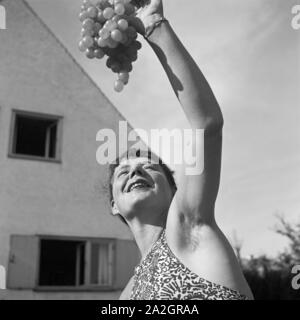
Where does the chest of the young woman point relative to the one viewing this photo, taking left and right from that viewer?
facing the viewer and to the left of the viewer
